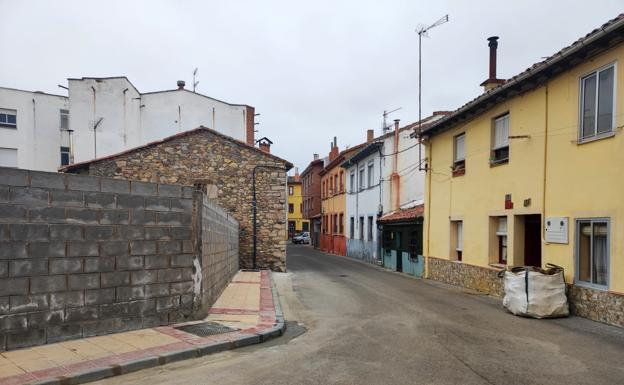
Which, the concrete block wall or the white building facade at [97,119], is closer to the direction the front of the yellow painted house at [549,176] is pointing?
the concrete block wall

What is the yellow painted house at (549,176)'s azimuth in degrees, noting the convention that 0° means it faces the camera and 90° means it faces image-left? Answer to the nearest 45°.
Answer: approximately 45°

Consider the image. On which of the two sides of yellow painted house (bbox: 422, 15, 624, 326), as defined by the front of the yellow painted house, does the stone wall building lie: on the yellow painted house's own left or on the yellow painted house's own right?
on the yellow painted house's own right

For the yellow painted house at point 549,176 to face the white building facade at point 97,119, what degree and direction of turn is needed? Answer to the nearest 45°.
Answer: approximately 90° to its right
